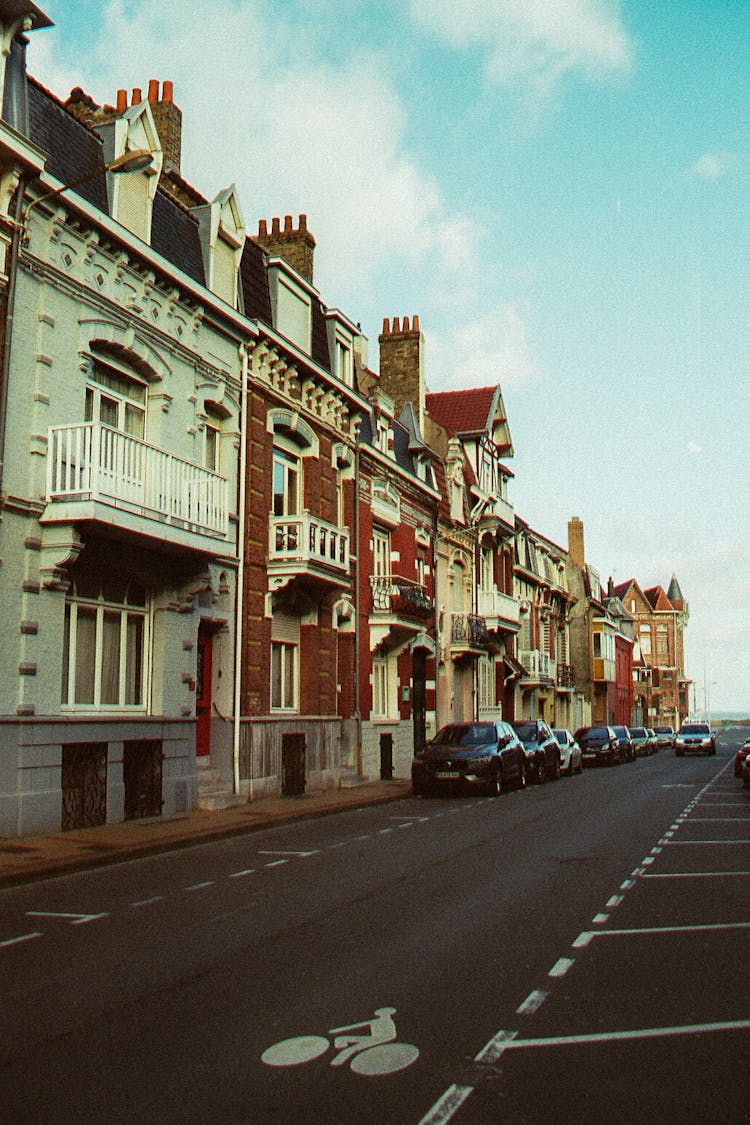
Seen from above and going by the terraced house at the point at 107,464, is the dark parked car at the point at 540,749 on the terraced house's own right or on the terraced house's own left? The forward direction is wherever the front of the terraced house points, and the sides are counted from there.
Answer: on the terraced house's own left

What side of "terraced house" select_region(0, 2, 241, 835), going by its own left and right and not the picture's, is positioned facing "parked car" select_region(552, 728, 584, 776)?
left

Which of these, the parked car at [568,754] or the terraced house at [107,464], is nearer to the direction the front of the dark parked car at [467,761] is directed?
the terraced house

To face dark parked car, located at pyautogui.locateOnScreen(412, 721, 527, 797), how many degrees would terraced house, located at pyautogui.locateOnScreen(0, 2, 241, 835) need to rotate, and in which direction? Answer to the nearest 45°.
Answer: approximately 90° to its left

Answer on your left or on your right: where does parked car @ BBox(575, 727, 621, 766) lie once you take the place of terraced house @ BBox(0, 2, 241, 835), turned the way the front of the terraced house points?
on your left

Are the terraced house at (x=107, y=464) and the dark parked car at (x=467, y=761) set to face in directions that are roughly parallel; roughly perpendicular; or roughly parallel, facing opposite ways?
roughly perpendicular

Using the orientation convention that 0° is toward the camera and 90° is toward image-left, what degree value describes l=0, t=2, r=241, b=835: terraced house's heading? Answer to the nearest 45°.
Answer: approximately 315°

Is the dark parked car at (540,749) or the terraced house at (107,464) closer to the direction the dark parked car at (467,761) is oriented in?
the terraced house

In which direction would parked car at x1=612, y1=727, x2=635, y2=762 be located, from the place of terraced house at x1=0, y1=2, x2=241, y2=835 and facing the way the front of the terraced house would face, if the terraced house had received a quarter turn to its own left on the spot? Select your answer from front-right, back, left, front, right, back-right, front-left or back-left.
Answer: front

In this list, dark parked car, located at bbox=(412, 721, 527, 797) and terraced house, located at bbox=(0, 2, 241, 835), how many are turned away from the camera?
0

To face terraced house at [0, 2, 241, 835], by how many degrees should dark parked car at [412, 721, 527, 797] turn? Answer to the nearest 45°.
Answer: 0° — it already faces it

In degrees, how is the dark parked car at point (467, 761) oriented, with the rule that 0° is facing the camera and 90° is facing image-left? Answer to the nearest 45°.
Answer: approximately 45°

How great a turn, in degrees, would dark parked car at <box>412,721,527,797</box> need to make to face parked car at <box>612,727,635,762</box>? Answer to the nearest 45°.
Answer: approximately 135° to its right

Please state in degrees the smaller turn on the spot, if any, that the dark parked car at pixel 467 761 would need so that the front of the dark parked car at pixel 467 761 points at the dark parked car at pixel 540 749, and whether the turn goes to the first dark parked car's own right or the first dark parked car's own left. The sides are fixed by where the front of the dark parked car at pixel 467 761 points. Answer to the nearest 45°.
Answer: approximately 135° to the first dark parked car's own right
